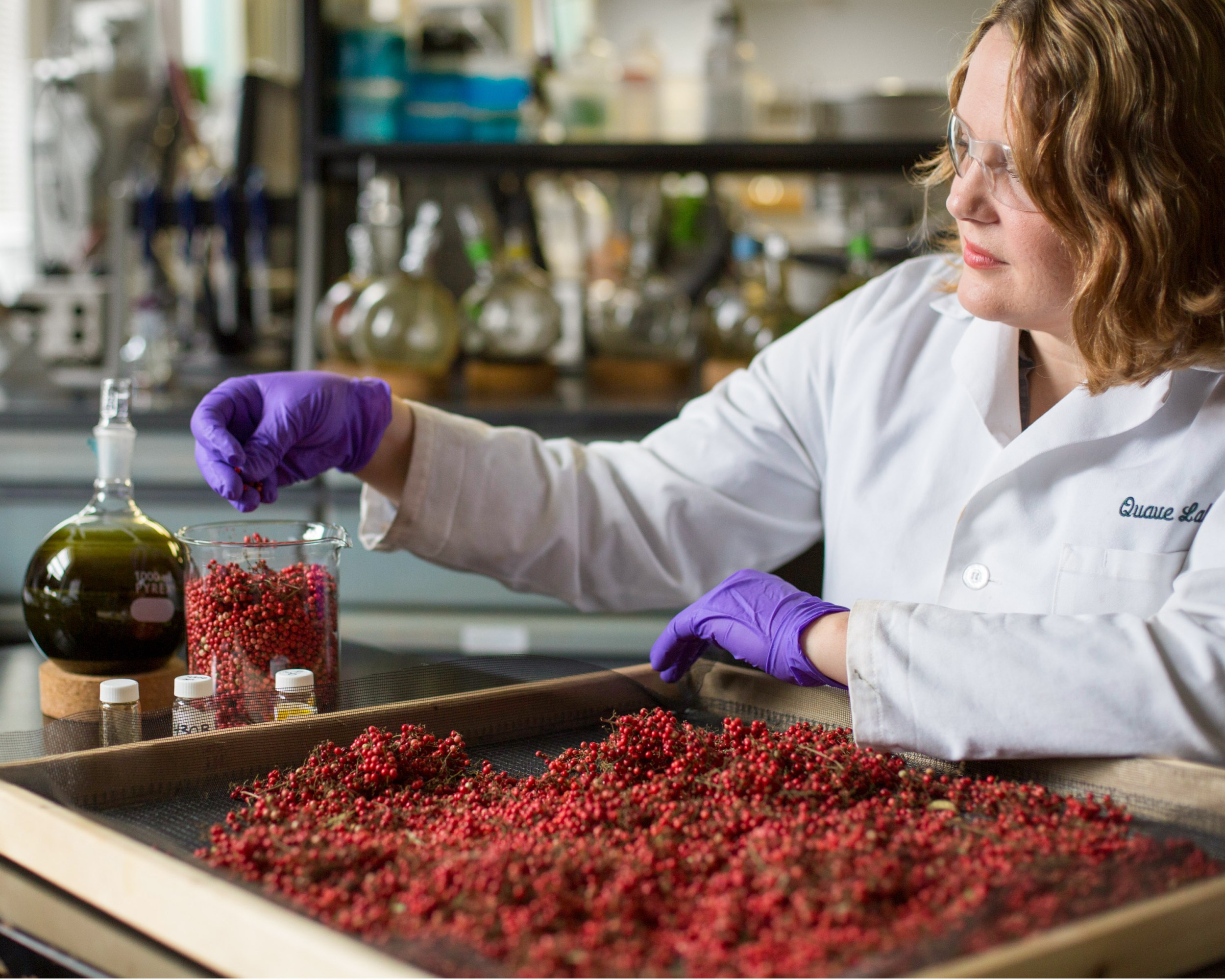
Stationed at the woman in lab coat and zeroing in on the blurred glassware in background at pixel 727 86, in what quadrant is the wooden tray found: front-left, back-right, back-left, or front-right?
back-left

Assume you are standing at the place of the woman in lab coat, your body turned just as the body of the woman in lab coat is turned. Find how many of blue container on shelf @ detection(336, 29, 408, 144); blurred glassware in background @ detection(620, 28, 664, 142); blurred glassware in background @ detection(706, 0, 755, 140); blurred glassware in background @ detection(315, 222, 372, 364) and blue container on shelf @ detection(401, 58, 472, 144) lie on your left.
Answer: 0

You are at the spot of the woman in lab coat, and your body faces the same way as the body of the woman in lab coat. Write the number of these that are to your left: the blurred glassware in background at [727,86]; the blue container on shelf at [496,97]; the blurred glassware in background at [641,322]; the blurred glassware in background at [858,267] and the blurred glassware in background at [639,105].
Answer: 0

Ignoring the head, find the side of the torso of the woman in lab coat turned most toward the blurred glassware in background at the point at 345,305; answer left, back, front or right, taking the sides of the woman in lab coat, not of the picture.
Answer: right

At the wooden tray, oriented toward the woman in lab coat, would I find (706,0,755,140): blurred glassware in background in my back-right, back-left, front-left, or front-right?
front-left

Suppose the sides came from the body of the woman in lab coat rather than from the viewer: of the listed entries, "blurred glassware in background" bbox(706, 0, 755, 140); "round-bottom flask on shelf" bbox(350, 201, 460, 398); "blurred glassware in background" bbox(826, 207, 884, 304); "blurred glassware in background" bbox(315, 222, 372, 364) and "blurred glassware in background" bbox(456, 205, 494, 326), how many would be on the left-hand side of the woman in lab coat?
0

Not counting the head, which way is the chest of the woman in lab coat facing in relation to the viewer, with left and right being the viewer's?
facing the viewer and to the left of the viewer

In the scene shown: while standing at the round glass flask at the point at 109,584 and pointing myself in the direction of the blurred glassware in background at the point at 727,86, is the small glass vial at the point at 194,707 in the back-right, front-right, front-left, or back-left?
back-right

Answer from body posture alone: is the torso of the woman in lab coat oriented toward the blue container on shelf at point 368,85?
no

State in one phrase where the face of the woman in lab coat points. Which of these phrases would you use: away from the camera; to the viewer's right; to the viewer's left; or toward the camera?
to the viewer's left

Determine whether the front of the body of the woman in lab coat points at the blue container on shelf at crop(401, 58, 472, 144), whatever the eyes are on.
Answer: no

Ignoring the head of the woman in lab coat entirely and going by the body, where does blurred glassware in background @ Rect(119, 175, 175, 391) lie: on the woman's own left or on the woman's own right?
on the woman's own right

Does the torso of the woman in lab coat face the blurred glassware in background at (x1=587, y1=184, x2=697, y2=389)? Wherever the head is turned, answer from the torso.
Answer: no

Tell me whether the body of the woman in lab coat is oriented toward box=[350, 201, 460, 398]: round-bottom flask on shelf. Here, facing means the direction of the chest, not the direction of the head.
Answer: no
